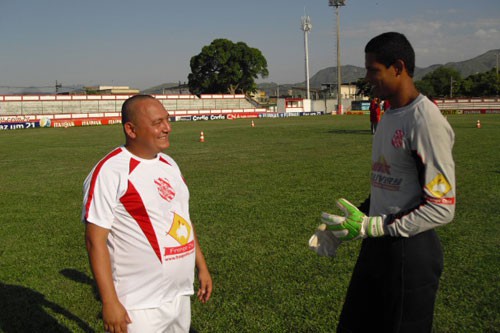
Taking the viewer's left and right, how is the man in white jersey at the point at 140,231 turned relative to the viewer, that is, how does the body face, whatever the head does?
facing the viewer and to the right of the viewer

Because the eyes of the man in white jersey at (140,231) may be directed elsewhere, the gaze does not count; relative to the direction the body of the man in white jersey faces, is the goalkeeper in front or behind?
in front

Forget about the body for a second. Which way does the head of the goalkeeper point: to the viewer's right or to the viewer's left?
to the viewer's left
